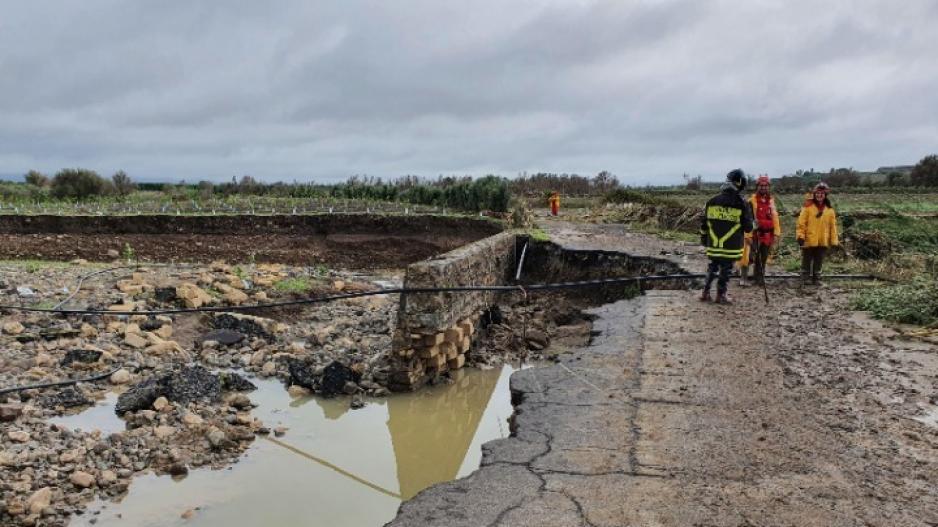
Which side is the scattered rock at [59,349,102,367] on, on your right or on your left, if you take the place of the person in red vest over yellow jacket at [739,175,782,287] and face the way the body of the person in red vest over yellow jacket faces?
on your right

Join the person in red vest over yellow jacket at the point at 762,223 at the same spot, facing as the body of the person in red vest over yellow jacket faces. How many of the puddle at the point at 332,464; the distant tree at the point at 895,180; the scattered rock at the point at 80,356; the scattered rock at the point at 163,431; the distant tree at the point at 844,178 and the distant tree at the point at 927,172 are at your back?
3

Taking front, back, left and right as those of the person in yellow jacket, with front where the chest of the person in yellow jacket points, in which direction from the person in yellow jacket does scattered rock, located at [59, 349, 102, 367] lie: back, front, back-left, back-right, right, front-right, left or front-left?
front-right

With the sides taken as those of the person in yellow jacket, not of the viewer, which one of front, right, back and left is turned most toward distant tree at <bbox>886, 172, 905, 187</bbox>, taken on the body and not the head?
back

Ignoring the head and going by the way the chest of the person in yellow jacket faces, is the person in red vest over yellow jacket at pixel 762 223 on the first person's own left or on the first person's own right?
on the first person's own right

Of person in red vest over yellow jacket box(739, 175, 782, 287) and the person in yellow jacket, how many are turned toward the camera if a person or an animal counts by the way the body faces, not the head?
2

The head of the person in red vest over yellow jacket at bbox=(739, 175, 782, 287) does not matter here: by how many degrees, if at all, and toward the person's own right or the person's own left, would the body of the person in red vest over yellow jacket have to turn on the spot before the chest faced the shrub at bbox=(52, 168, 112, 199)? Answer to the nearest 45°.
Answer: approximately 90° to the person's own right

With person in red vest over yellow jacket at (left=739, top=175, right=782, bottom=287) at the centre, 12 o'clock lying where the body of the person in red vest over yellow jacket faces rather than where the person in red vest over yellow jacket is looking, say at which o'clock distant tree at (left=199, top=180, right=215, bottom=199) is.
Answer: The distant tree is roughly at 4 o'clock from the person in red vest over yellow jacket.

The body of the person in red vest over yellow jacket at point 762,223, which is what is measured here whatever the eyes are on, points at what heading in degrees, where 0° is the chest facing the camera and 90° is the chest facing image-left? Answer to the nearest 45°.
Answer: approximately 0°

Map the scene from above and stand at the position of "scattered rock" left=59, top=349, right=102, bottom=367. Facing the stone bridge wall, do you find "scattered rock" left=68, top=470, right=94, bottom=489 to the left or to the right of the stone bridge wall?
right
